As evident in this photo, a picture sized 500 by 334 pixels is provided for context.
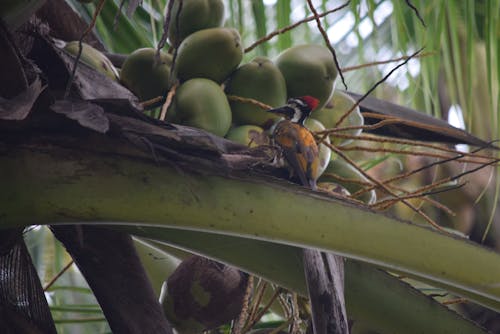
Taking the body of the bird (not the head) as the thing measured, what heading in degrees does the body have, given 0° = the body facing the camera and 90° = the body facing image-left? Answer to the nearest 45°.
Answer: approximately 135°
